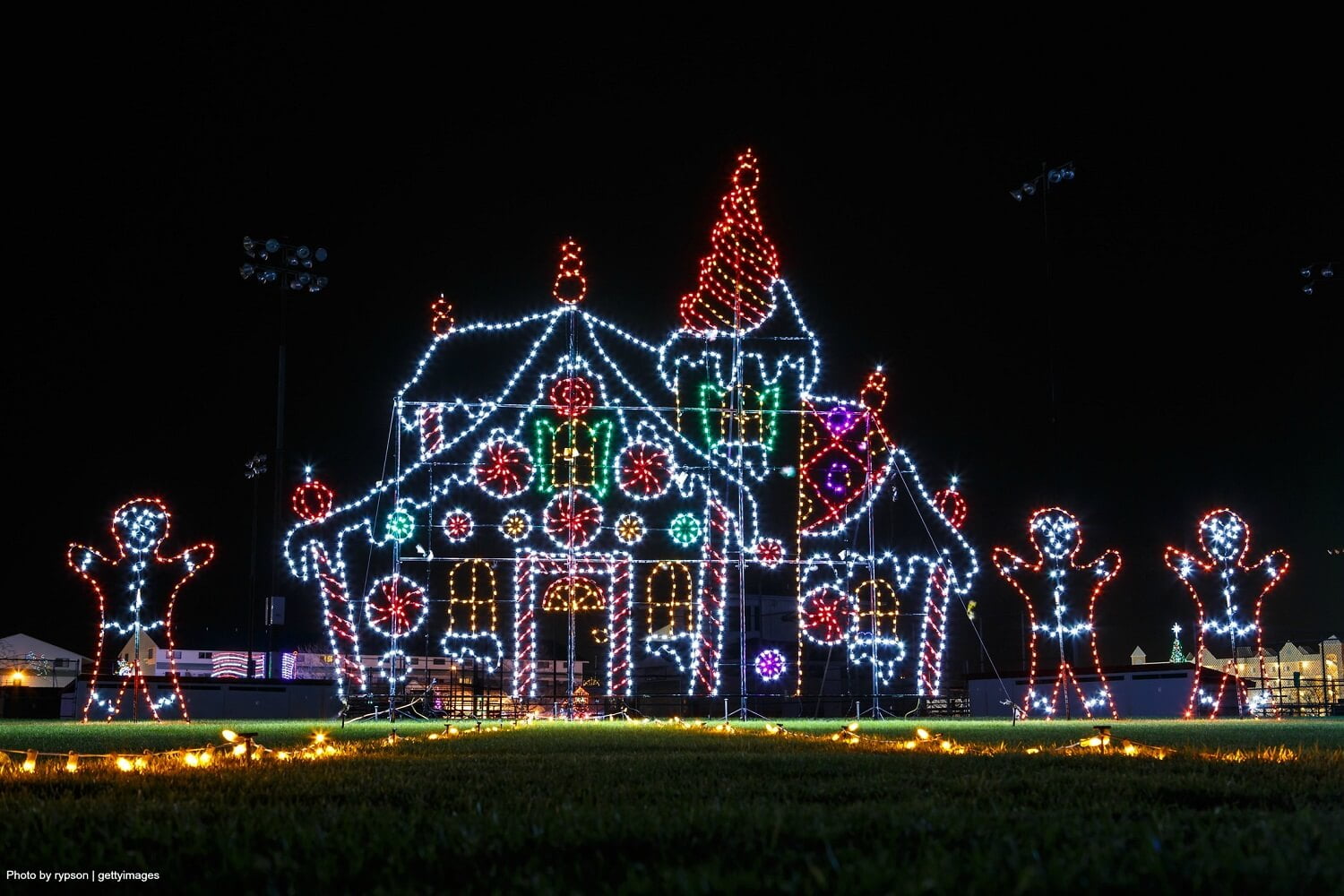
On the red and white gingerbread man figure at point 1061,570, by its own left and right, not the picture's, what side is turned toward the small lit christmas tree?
back

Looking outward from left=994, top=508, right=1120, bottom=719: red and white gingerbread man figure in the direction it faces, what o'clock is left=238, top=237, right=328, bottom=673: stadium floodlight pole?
The stadium floodlight pole is roughly at 3 o'clock from the red and white gingerbread man figure.

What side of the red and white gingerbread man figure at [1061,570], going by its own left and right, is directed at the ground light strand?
front

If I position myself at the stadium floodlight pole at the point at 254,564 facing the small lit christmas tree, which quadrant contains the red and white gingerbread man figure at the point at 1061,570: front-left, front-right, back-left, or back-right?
front-right

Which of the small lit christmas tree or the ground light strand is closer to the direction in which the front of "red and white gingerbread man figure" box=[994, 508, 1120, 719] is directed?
the ground light strand

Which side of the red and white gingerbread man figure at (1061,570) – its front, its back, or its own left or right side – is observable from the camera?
front

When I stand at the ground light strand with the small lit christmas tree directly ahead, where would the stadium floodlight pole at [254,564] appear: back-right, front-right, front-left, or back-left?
front-left
